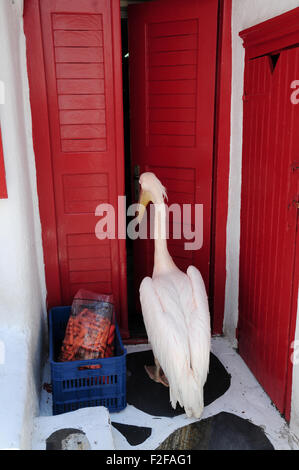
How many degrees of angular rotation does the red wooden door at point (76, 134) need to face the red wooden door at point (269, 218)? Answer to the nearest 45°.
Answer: approximately 45° to its left

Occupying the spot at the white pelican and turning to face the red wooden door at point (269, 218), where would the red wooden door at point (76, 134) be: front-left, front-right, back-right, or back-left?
back-left

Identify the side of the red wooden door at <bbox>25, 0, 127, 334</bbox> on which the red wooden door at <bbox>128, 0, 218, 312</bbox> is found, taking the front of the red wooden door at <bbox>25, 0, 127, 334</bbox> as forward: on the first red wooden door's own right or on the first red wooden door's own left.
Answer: on the first red wooden door's own left

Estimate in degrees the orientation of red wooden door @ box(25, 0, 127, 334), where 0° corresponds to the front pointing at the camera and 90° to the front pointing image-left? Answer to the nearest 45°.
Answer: approximately 0°
